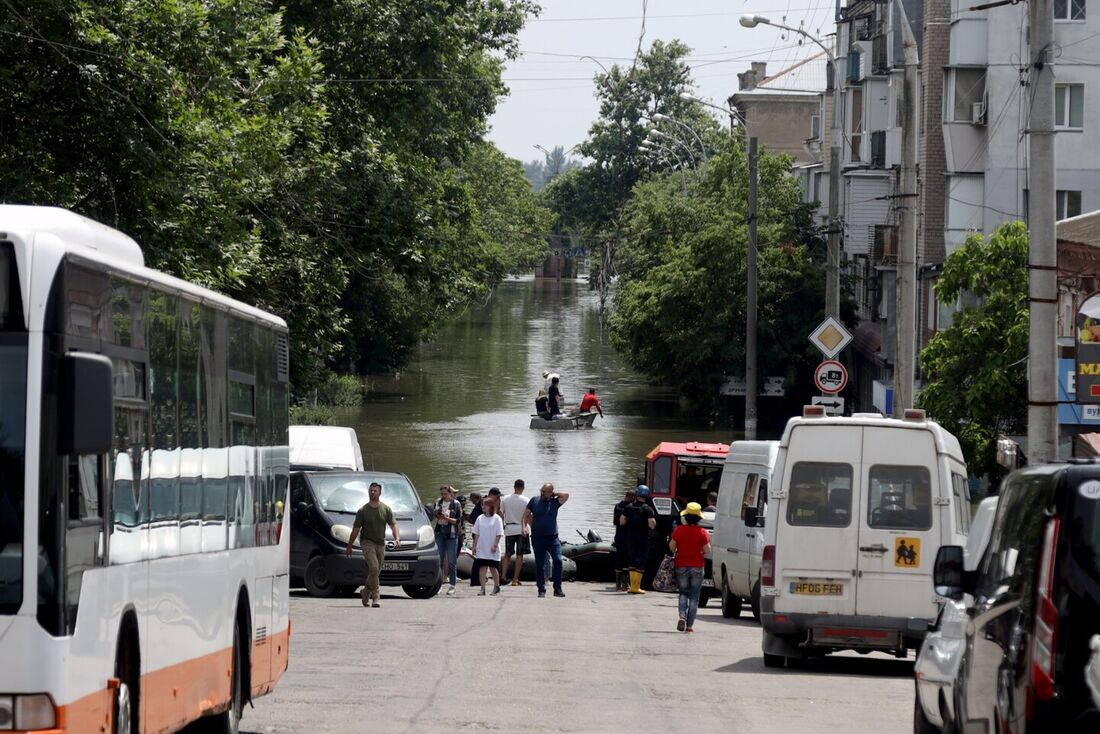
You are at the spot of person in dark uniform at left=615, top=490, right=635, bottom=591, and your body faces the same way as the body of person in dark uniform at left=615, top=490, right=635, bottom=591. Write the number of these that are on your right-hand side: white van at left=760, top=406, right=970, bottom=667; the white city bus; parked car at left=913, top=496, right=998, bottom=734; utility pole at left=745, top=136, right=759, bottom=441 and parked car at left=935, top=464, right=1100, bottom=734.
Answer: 4

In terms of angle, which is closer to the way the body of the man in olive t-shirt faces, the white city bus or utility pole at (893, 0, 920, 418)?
the white city bus

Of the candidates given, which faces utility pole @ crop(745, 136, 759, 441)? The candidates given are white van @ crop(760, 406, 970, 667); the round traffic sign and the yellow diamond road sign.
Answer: the white van

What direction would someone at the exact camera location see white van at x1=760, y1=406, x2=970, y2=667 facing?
facing away from the viewer

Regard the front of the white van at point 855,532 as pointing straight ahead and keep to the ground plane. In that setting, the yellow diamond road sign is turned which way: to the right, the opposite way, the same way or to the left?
the opposite way

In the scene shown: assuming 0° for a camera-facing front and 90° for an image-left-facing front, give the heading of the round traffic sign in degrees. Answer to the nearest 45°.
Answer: approximately 0°

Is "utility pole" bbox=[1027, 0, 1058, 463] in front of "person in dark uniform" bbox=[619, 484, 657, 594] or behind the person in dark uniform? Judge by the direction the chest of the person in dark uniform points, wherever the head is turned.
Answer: behind
